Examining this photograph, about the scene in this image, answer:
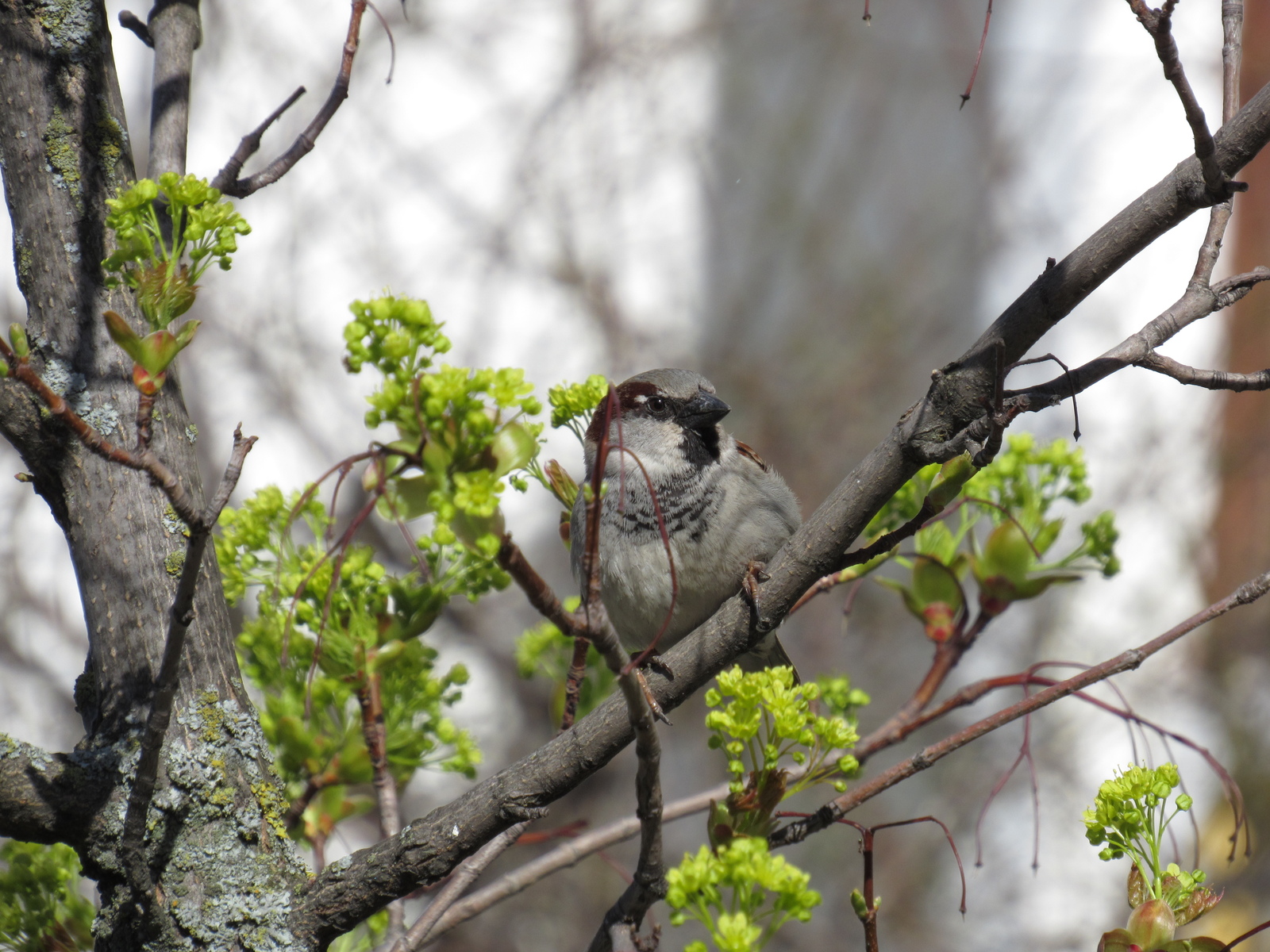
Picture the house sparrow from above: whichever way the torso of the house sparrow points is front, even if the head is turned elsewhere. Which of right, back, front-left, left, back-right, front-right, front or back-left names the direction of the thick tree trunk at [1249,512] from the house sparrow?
back-left

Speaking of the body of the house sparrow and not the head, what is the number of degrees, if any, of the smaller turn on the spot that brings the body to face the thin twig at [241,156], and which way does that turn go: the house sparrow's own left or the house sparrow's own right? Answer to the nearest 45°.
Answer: approximately 45° to the house sparrow's own right

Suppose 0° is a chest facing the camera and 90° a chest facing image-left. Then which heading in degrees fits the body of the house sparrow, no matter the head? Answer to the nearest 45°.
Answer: approximately 0°

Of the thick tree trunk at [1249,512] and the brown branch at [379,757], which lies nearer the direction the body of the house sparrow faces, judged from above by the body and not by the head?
the brown branch

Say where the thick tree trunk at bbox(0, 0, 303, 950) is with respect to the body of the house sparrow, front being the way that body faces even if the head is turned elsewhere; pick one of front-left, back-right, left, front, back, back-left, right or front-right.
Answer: front-right
